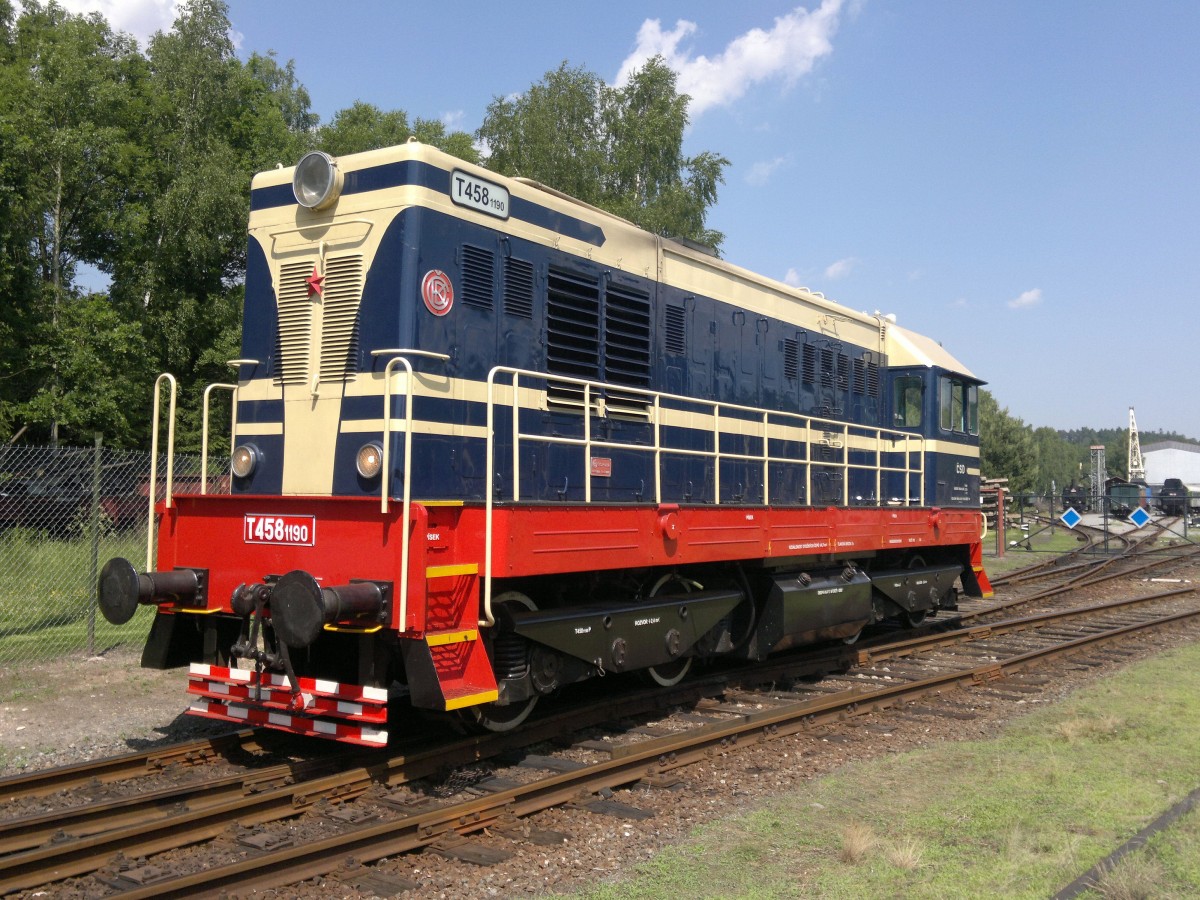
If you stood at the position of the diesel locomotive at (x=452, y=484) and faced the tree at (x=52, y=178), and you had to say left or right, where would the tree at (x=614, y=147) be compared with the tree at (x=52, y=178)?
right

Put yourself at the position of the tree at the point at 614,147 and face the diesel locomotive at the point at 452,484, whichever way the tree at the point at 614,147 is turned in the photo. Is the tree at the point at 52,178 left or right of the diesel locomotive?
right

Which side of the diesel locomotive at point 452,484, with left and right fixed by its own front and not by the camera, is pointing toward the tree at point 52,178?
right

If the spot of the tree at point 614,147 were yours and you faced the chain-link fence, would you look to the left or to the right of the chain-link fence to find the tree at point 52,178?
right

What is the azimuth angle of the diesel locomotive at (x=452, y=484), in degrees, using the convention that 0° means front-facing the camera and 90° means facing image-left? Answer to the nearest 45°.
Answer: approximately 45°

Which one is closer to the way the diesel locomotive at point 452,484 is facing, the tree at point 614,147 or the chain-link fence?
the chain-link fence

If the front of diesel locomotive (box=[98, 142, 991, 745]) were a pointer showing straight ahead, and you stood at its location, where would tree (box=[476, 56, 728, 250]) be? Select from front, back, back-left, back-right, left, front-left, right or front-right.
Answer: back-right

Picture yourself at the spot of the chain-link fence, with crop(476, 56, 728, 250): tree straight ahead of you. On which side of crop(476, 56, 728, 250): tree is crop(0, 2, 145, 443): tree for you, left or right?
left
